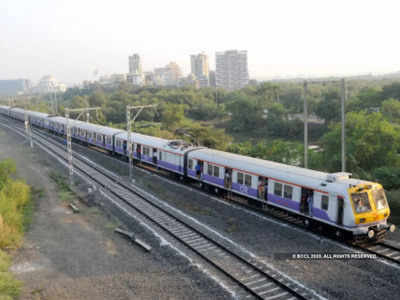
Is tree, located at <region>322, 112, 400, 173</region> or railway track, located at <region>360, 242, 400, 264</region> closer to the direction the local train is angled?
the railway track

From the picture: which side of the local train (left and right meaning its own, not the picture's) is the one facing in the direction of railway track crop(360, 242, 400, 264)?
front

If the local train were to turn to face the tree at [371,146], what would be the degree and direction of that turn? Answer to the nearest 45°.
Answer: approximately 90° to its left

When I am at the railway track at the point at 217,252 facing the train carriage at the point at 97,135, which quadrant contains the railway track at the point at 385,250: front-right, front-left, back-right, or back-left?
back-right

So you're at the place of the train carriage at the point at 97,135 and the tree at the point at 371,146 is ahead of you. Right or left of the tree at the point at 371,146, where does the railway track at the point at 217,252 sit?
right

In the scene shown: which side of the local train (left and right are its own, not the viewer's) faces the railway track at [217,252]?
right

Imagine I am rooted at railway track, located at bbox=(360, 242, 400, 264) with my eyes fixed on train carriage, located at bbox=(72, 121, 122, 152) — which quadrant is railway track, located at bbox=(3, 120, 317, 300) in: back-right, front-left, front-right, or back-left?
front-left

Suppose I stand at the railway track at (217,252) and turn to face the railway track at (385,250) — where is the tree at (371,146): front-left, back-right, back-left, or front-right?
front-left
